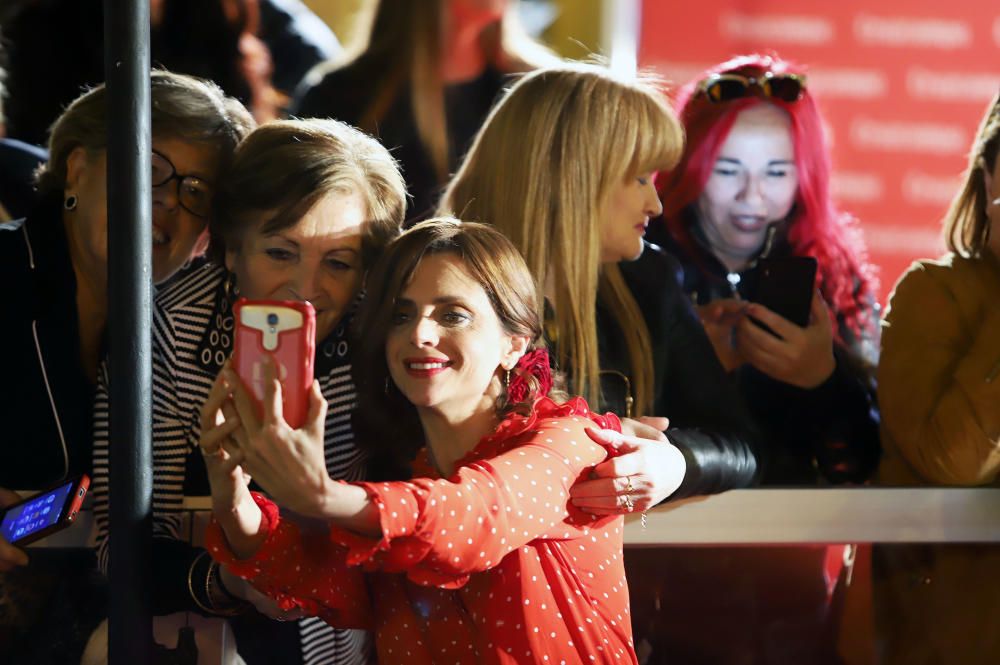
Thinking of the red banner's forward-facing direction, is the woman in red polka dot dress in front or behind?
in front

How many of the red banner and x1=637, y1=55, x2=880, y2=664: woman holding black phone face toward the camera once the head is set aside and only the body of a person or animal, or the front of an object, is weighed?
2

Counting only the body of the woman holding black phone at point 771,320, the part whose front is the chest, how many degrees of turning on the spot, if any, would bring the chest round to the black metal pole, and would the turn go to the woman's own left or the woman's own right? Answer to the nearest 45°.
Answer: approximately 45° to the woman's own right

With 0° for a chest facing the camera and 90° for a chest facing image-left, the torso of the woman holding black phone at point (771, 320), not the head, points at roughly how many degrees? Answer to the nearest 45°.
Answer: approximately 0°

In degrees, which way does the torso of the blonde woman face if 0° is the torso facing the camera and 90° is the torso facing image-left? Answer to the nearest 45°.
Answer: approximately 315°

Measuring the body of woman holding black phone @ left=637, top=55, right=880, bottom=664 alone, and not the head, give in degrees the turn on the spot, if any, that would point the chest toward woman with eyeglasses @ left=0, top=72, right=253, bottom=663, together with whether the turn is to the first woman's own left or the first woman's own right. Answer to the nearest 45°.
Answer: approximately 45° to the first woman's own right

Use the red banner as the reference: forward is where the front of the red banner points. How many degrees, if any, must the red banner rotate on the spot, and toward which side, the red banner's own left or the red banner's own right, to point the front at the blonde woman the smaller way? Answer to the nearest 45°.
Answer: approximately 45° to the red banner's own right

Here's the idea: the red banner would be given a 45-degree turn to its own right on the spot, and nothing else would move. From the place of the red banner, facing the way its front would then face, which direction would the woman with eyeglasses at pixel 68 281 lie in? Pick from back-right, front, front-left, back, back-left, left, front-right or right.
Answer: front

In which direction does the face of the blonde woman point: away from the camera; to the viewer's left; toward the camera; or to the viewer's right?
to the viewer's right

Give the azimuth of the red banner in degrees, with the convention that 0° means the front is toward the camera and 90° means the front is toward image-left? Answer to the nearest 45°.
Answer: approximately 0°

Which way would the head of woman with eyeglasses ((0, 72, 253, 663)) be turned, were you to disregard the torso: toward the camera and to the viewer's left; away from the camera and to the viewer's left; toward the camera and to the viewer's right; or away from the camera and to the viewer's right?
toward the camera and to the viewer's right
